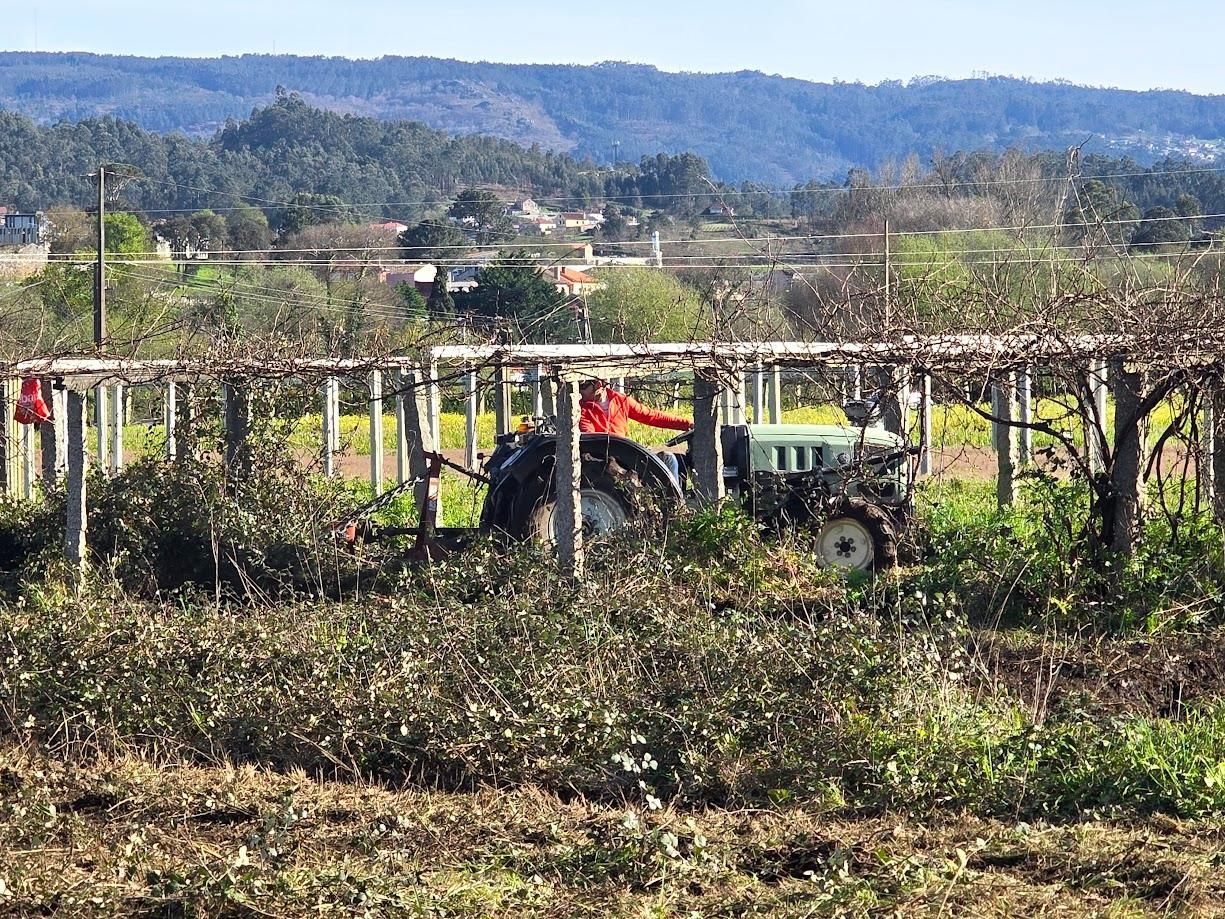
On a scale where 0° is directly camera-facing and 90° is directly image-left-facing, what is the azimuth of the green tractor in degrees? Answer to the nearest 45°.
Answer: approximately 270°

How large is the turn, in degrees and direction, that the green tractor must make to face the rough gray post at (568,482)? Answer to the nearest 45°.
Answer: approximately 135° to its right

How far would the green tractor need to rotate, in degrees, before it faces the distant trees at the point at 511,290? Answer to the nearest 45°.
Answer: approximately 90° to its left

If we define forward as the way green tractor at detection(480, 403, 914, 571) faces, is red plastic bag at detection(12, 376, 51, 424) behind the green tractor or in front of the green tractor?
behind
